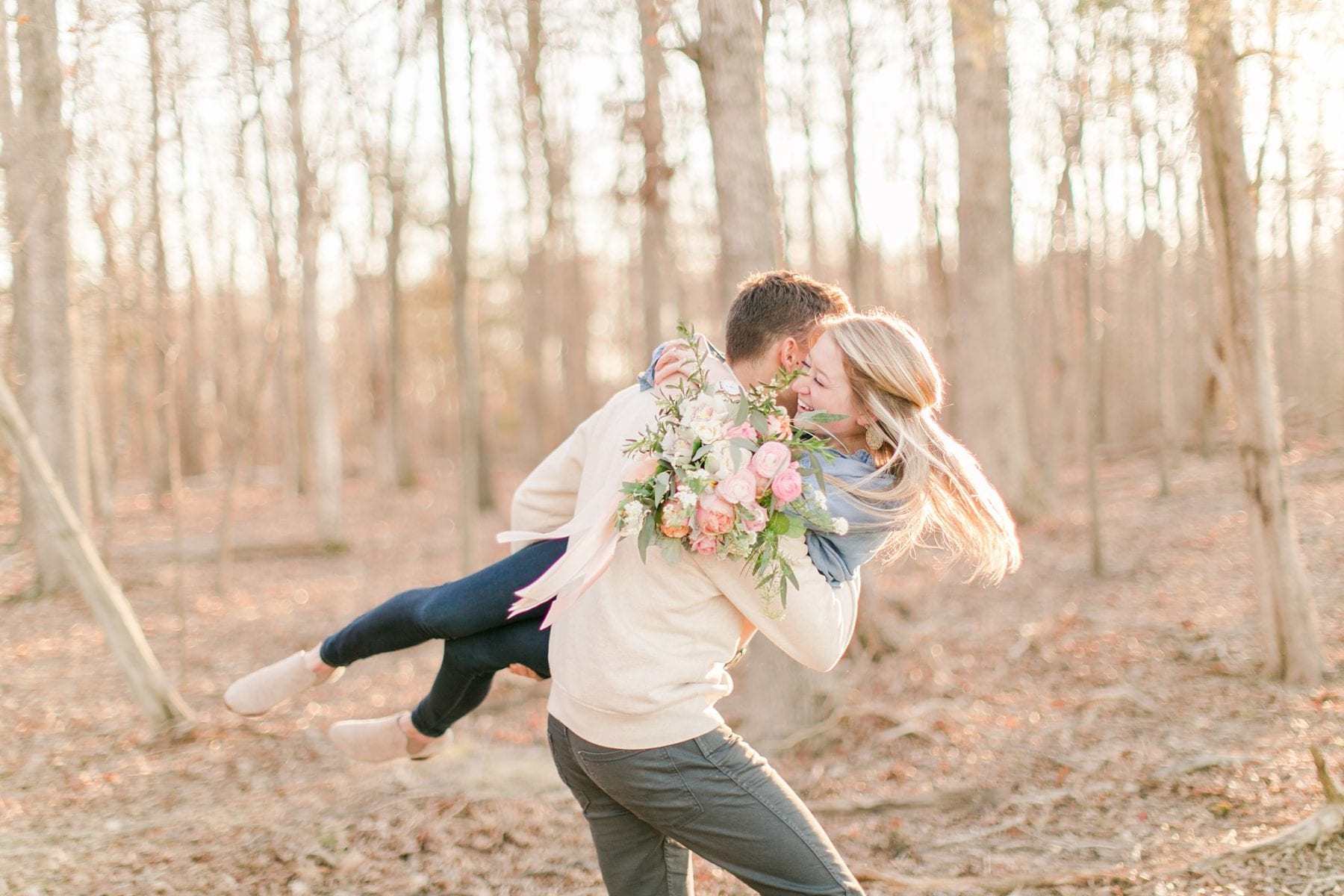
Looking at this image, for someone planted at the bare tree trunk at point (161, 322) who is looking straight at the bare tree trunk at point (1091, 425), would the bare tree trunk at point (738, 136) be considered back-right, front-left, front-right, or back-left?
front-right

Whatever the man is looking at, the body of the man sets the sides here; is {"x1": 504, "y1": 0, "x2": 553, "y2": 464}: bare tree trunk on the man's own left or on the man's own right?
on the man's own left

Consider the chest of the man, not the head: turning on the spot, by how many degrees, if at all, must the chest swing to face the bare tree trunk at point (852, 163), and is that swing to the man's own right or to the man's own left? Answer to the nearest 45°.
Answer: approximately 45° to the man's own left

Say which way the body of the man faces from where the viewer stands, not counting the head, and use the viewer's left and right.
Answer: facing away from the viewer and to the right of the viewer

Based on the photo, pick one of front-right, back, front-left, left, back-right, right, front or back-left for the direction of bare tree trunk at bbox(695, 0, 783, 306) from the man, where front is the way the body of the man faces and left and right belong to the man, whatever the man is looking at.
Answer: front-left

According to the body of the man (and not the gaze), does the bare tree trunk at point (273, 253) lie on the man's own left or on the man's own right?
on the man's own left
